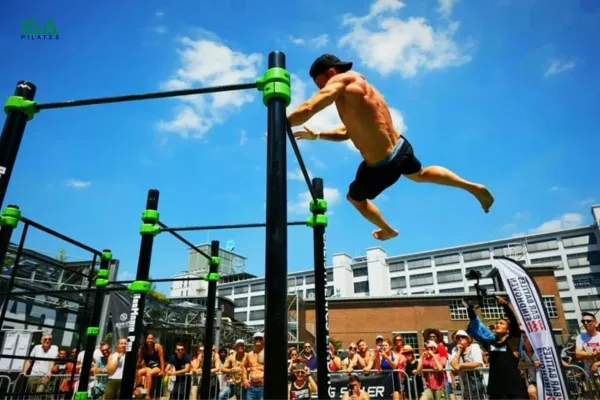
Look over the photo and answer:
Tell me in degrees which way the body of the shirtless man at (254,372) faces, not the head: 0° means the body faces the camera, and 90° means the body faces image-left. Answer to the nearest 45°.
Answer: approximately 0°

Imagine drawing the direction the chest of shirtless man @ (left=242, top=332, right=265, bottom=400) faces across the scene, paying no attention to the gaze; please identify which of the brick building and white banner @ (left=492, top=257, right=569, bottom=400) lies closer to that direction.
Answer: the white banner

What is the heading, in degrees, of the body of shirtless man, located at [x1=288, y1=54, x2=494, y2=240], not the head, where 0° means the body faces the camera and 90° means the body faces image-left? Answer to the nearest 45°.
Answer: approximately 135°

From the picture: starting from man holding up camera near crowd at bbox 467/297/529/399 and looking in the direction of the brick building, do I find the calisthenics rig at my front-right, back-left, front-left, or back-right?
back-left

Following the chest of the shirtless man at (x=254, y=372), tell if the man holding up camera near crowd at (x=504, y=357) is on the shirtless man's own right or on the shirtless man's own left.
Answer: on the shirtless man's own left

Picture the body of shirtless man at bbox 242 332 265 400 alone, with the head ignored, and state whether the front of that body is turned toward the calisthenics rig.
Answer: yes

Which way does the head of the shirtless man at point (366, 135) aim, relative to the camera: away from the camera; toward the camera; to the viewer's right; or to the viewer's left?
to the viewer's left

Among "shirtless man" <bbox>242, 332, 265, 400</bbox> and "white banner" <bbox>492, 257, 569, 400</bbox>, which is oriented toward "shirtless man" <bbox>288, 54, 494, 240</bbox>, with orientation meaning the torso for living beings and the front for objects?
"shirtless man" <bbox>242, 332, 265, 400</bbox>

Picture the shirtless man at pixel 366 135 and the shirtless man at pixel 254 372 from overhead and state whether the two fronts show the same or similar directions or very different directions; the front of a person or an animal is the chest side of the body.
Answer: very different directions
